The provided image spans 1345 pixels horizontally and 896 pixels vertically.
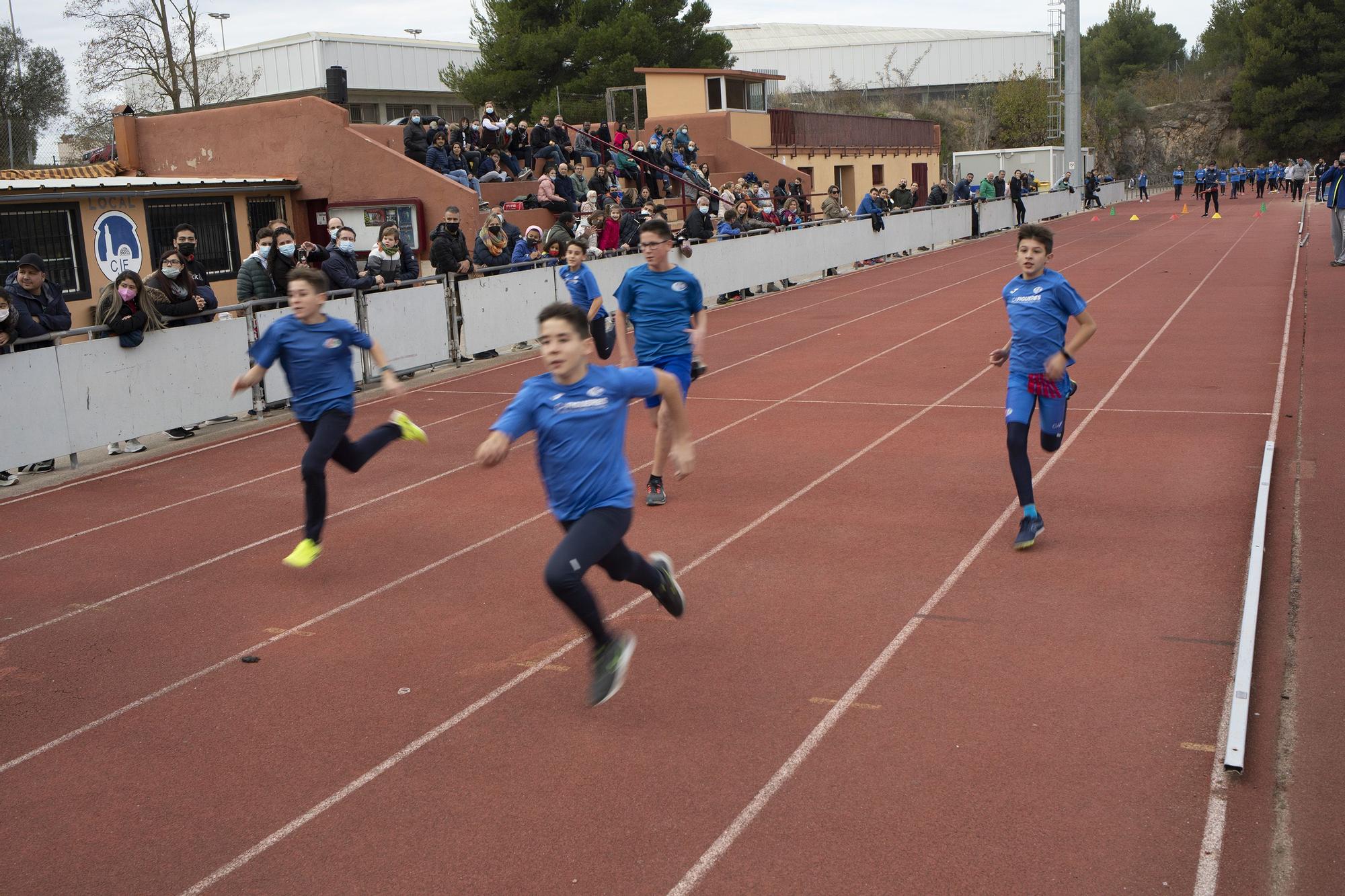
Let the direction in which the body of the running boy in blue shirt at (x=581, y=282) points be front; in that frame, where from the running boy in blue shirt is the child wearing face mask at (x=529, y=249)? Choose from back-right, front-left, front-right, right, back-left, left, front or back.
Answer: back-right

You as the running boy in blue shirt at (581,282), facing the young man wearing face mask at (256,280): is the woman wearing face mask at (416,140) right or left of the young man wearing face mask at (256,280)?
right

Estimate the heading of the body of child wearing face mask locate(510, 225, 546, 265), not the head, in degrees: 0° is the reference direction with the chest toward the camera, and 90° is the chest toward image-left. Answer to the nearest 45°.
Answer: approximately 315°

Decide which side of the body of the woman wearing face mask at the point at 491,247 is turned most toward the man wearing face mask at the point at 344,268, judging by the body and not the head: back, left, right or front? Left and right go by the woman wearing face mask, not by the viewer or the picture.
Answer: right

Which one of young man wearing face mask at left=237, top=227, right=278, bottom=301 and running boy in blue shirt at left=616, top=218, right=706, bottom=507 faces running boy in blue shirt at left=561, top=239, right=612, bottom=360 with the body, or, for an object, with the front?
the young man wearing face mask

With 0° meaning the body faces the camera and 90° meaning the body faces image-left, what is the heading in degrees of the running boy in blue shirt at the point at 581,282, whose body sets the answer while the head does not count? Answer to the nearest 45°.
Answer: approximately 45°

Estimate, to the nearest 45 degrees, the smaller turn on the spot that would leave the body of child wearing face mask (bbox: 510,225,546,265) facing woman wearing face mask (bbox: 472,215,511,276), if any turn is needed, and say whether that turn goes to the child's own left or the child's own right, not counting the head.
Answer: approximately 90° to the child's own right

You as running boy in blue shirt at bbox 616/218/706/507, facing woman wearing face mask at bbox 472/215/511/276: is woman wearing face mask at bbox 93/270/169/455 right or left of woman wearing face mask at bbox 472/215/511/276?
left

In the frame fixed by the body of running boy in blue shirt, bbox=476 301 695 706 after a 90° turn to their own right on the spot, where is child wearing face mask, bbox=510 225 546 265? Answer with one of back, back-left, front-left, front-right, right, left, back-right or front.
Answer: front-right

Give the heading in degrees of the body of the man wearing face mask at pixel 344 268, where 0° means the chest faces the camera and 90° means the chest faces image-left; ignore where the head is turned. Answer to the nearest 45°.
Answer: approximately 315°

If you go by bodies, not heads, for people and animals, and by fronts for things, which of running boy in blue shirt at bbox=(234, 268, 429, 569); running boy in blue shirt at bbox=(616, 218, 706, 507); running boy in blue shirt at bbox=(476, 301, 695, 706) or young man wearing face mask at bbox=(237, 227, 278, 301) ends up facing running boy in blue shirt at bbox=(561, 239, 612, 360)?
the young man wearing face mask

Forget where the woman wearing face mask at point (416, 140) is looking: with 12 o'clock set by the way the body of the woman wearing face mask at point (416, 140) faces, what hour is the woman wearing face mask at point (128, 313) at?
the woman wearing face mask at point (128, 313) is roughly at 2 o'clock from the woman wearing face mask at point (416, 140).
